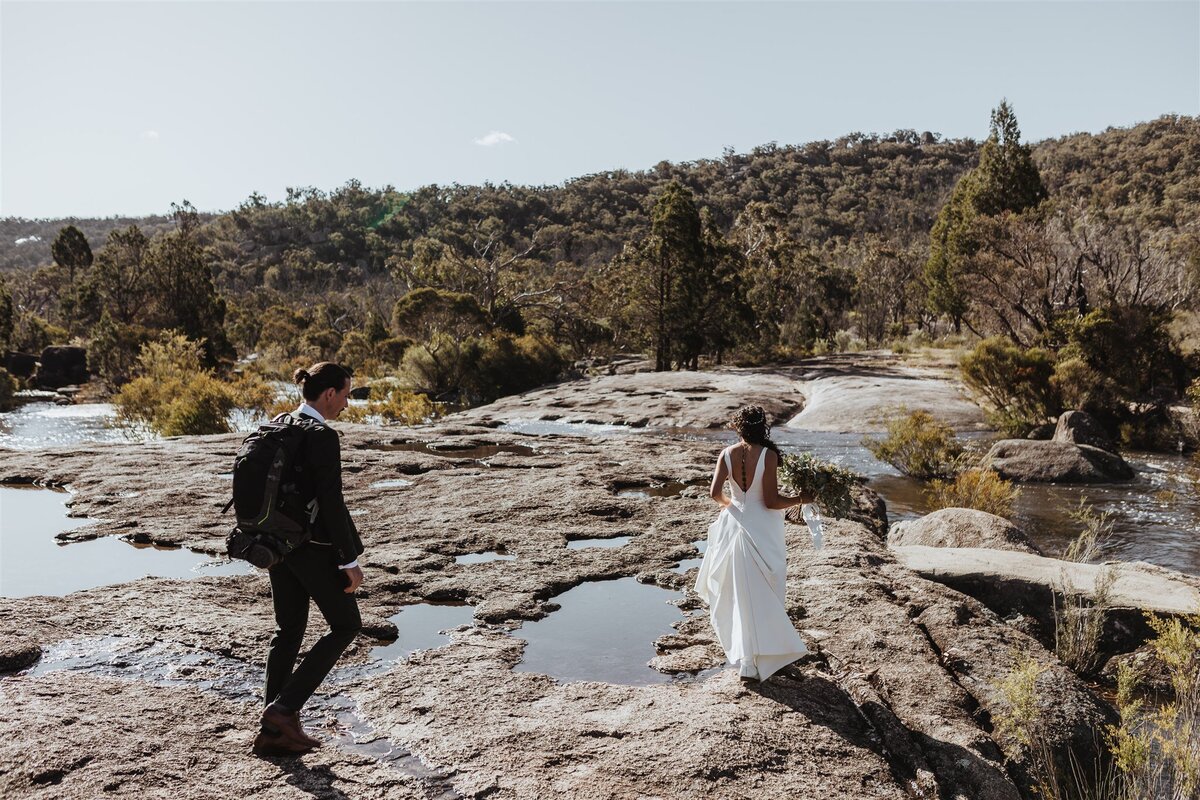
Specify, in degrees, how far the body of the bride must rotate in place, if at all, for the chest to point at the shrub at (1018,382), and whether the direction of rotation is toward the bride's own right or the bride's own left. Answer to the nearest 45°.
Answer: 0° — they already face it

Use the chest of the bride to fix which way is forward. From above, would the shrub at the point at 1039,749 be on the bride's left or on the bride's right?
on the bride's right

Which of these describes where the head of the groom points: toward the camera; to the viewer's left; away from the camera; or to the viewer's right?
to the viewer's right

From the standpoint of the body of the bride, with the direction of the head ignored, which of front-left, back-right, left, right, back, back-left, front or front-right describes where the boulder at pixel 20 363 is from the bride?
front-left

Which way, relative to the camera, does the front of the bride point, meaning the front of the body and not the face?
away from the camera

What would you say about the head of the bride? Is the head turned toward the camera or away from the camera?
away from the camera

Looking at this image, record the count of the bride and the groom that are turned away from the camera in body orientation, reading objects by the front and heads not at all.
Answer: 1

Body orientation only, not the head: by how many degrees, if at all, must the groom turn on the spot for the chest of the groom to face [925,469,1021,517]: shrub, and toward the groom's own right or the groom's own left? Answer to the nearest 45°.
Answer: approximately 45° to the groom's own left

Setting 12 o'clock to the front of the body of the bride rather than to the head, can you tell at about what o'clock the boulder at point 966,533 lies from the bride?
The boulder is roughly at 1 o'clock from the bride.

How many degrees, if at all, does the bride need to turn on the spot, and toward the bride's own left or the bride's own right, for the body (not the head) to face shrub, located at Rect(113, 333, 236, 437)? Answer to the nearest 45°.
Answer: approximately 45° to the bride's own left

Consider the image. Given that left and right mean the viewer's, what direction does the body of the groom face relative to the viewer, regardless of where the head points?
facing to the right of the viewer
